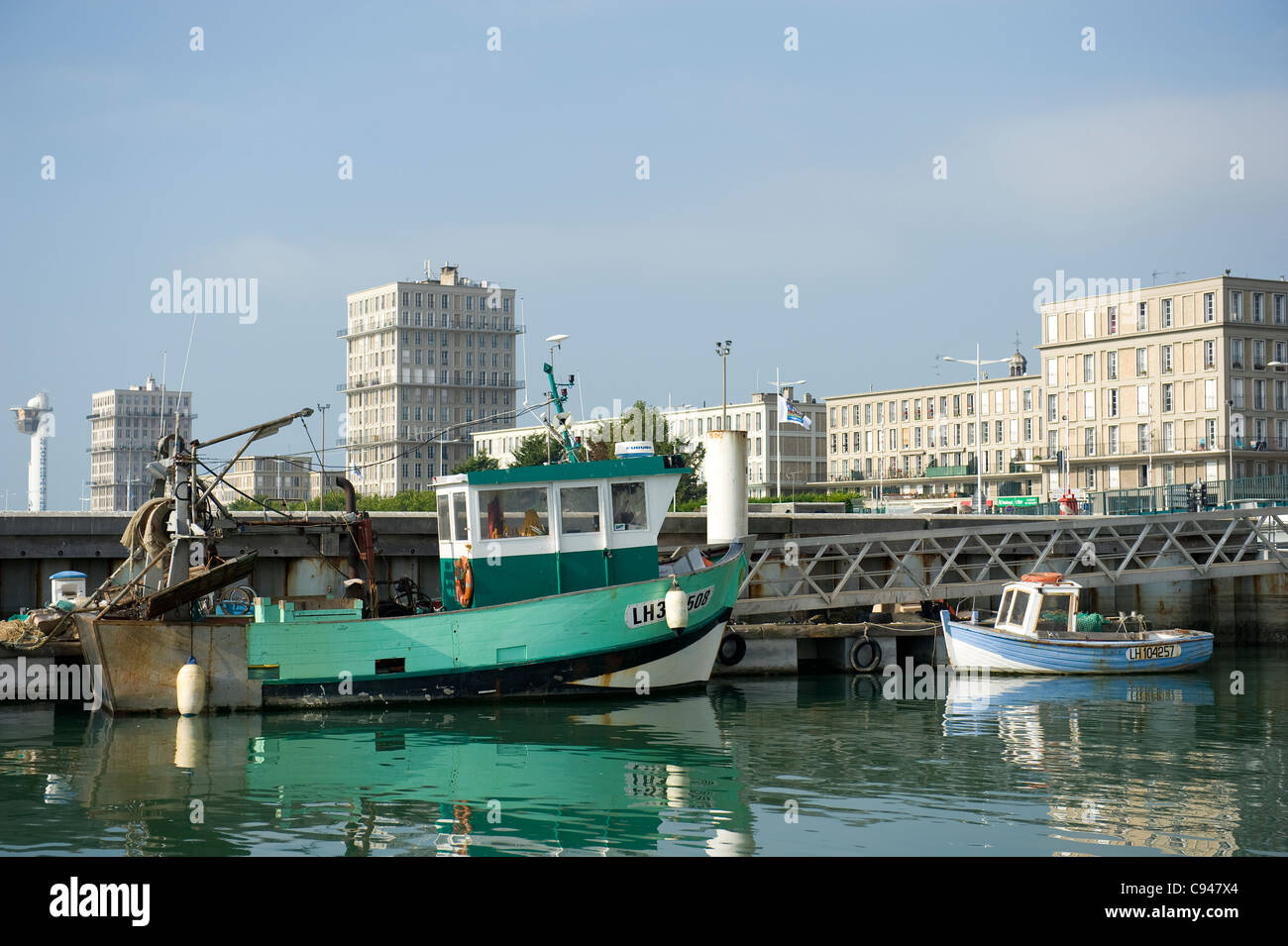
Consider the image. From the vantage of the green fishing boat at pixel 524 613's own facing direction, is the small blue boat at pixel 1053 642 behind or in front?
in front

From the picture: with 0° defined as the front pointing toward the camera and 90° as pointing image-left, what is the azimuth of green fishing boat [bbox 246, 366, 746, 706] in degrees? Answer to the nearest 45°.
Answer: approximately 270°

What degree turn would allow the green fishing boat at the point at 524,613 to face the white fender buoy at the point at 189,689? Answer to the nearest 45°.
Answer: approximately 180°

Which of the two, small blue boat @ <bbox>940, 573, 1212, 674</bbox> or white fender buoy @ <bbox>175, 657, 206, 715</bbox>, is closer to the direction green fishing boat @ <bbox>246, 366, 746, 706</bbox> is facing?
the small blue boat

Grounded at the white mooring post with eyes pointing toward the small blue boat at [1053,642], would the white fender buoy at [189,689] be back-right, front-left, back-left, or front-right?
back-right

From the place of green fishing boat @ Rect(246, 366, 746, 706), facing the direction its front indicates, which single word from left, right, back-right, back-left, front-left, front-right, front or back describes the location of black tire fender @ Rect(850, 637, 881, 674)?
front-left

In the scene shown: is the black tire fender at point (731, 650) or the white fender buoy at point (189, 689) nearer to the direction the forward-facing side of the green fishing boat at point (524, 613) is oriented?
the black tire fender

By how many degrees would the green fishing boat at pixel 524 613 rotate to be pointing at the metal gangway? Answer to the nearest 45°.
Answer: approximately 45° to its left

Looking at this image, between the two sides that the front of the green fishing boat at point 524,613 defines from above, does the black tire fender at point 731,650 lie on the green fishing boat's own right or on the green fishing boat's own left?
on the green fishing boat's own left
